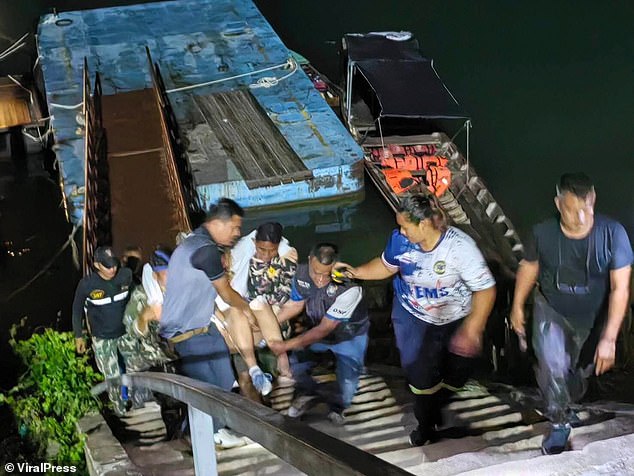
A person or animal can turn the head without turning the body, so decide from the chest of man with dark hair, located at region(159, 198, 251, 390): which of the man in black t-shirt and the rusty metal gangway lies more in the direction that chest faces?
the man in black t-shirt

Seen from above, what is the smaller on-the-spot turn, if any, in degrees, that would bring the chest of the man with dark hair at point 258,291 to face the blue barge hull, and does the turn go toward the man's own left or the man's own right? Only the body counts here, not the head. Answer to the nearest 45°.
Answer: approximately 180°

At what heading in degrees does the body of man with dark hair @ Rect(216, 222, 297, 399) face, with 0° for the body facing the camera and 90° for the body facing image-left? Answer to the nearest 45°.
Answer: approximately 0°

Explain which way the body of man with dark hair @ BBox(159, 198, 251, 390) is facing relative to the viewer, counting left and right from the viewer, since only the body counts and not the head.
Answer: facing to the right of the viewer

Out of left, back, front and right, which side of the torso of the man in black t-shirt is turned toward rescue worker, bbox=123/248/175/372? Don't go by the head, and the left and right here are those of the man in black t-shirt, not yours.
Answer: right

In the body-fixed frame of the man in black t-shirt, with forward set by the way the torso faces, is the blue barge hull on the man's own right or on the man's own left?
on the man's own right

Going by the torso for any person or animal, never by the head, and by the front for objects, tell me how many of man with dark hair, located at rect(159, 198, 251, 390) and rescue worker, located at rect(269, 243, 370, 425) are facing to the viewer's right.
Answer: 1

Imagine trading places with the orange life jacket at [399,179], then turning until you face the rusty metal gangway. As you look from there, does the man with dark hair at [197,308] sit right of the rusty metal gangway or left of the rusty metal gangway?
left

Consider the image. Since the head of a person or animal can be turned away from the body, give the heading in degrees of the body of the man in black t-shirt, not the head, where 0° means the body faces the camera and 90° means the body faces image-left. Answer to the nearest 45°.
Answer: approximately 0°

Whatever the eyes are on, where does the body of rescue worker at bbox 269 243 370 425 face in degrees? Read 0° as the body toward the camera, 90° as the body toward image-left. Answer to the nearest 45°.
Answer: approximately 45°
